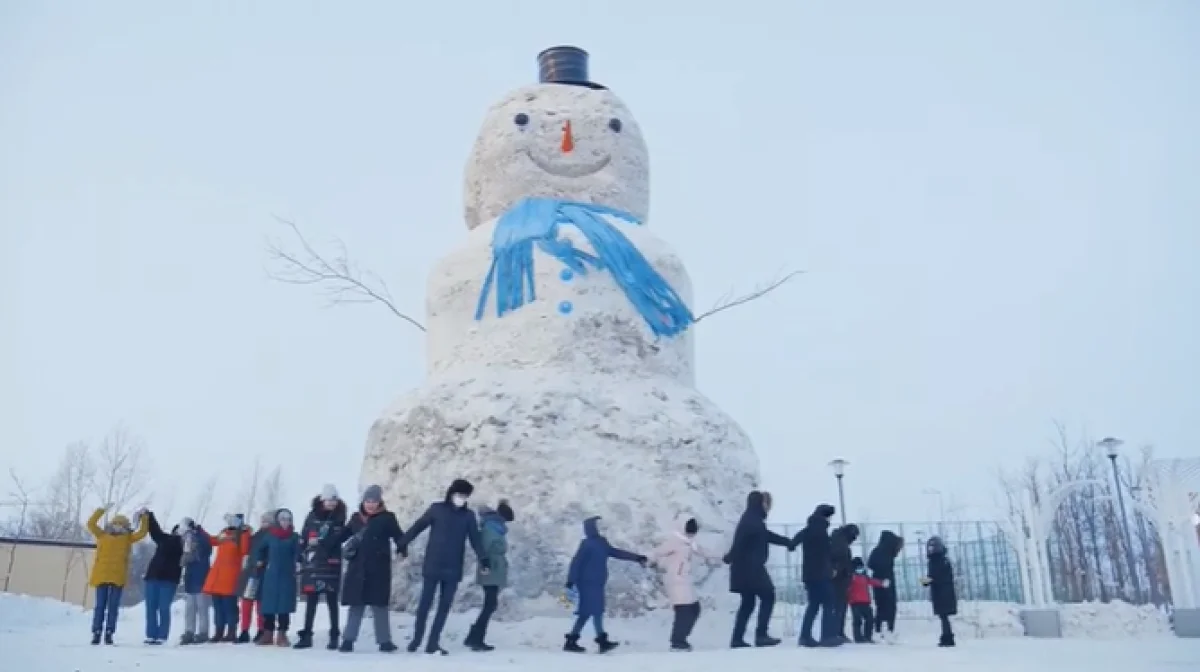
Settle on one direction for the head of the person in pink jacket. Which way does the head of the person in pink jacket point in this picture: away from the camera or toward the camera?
away from the camera

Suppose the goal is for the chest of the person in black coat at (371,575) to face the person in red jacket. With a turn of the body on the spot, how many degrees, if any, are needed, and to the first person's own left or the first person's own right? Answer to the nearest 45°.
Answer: approximately 90° to the first person's own left

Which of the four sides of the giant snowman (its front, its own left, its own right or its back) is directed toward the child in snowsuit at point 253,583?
right

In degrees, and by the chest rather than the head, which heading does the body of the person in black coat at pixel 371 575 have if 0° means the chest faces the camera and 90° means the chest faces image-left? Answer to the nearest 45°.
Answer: approximately 0°

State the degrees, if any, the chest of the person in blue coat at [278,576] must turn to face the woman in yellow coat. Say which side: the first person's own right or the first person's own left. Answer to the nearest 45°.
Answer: approximately 135° to the first person's own right

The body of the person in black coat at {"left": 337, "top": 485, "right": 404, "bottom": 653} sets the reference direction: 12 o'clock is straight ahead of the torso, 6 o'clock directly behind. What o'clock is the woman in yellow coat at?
The woman in yellow coat is roughly at 4 o'clock from the person in black coat.

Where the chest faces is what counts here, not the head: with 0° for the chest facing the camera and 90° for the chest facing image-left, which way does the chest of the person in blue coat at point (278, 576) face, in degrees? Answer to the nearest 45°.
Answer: approximately 0°

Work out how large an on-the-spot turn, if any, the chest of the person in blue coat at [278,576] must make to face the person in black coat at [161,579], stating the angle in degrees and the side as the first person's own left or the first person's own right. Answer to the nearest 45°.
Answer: approximately 135° to the first person's own right
